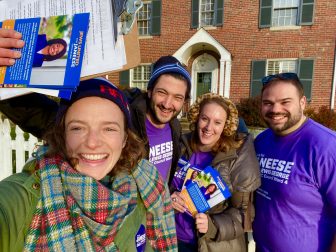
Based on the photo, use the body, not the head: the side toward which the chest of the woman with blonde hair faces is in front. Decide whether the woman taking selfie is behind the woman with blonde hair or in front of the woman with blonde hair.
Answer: in front

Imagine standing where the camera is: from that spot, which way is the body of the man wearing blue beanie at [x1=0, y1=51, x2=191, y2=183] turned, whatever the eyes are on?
toward the camera

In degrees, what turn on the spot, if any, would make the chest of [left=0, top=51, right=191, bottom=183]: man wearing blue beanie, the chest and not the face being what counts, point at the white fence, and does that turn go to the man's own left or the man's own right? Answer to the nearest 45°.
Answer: approximately 135° to the man's own right

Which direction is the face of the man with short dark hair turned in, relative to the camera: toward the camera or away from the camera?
toward the camera

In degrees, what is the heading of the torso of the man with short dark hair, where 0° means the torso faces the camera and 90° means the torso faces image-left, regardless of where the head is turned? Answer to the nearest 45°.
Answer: approximately 45°

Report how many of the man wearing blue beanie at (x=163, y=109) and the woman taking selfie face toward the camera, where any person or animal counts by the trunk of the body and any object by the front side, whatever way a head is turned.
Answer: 2

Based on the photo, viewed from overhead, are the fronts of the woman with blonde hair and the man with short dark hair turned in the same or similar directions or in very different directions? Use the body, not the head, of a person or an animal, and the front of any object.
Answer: same or similar directions

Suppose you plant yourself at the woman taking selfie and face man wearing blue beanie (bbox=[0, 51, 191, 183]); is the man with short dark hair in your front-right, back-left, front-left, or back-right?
front-right

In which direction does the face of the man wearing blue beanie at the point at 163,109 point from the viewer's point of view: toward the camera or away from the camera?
toward the camera

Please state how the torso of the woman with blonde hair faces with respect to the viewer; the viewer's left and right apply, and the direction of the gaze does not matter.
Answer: facing the viewer and to the left of the viewer

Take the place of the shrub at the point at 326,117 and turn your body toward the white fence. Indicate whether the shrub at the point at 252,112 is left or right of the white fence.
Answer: right

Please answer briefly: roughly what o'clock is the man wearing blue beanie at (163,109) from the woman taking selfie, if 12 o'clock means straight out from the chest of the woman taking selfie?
The man wearing blue beanie is roughly at 7 o'clock from the woman taking selfie.

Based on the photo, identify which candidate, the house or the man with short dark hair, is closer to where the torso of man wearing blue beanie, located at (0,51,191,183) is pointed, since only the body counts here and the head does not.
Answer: the man with short dark hair

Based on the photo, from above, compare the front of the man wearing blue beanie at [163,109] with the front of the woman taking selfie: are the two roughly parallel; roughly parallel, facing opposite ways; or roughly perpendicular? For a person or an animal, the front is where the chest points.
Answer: roughly parallel

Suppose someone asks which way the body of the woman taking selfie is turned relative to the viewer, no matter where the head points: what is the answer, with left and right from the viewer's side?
facing the viewer

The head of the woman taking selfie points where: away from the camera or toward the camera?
toward the camera
